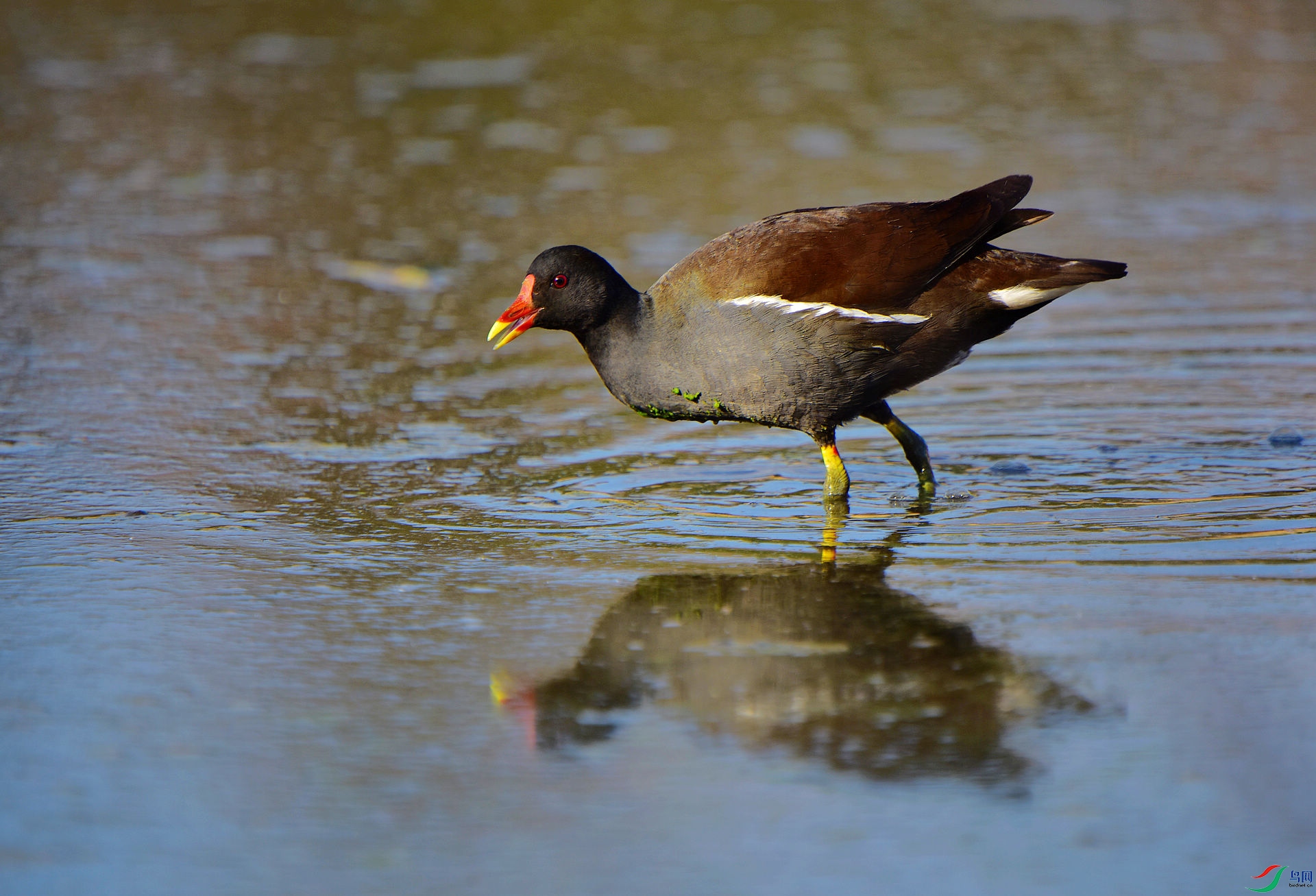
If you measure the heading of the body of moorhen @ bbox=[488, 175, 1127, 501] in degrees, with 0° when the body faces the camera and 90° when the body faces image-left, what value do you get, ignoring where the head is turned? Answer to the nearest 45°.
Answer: approximately 90°
